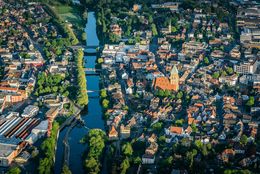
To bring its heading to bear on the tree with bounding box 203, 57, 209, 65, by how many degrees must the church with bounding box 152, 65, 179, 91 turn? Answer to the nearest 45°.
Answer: approximately 45° to its left

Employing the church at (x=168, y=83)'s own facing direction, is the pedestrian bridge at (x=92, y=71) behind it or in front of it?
behind

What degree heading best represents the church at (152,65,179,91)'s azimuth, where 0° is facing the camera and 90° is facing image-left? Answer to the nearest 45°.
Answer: approximately 270°

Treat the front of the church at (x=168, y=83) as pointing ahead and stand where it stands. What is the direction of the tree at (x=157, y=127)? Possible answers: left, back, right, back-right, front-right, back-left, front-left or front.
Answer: right

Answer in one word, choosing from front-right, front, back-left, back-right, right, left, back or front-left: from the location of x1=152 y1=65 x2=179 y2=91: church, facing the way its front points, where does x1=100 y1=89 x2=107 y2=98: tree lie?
back

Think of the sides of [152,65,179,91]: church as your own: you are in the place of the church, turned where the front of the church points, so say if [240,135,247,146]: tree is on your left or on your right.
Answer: on your right

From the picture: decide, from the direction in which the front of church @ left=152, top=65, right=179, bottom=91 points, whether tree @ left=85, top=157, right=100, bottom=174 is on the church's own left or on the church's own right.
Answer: on the church's own right
